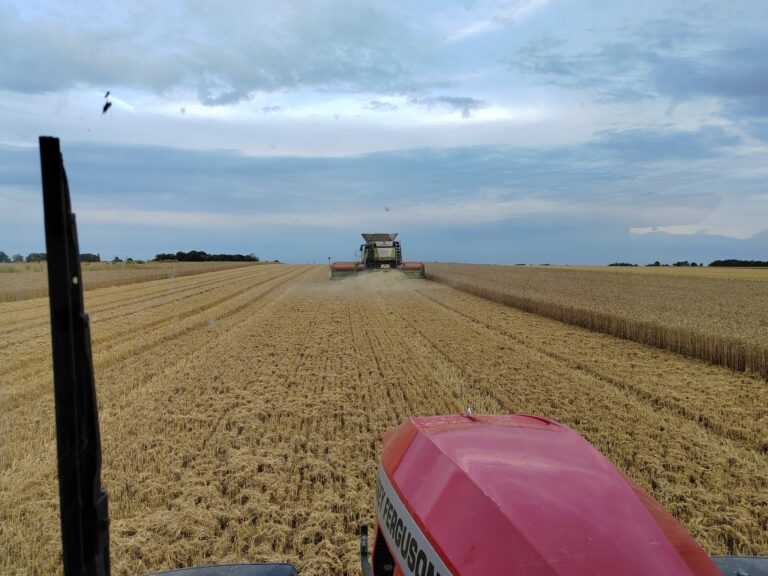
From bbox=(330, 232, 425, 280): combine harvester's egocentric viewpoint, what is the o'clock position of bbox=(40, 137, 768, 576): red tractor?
bbox=(40, 137, 768, 576): red tractor is roughly at 6 o'clock from bbox=(330, 232, 425, 280): combine harvester.

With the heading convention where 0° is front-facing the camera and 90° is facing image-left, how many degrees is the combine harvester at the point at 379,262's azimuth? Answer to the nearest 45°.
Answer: approximately 180°
